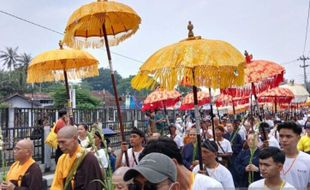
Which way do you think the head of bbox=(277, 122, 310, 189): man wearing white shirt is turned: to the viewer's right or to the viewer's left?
to the viewer's left

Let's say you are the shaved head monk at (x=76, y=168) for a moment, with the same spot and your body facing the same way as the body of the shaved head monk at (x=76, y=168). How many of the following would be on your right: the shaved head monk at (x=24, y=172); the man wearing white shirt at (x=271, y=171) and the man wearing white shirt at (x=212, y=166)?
1

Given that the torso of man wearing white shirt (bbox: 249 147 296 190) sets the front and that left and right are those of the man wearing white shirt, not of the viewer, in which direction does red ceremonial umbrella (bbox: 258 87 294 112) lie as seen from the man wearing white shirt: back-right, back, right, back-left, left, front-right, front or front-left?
back-right

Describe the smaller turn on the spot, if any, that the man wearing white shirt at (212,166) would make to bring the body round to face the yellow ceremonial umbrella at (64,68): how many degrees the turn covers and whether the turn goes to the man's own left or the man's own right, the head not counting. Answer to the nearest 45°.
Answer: approximately 90° to the man's own right

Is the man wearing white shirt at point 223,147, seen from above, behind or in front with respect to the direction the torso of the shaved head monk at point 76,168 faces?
behind

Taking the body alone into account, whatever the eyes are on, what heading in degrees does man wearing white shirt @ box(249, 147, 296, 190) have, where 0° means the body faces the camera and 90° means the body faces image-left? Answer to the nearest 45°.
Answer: approximately 45°
